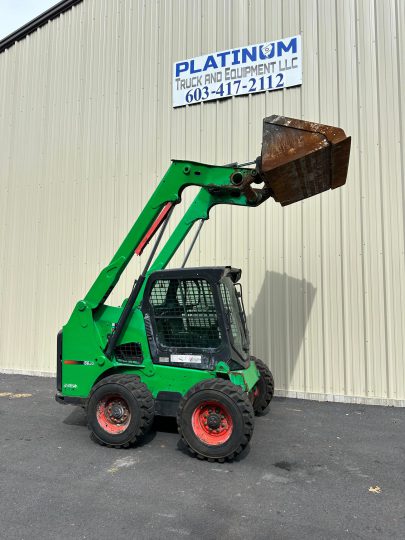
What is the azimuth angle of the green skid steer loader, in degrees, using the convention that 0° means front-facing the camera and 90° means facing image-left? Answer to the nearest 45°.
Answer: approximately 315°

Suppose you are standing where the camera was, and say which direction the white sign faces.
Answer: facing the viewer and to the left of the viewer

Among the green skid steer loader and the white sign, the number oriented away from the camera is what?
0

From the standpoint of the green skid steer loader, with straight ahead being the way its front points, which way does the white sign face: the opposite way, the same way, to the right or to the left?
to the right
